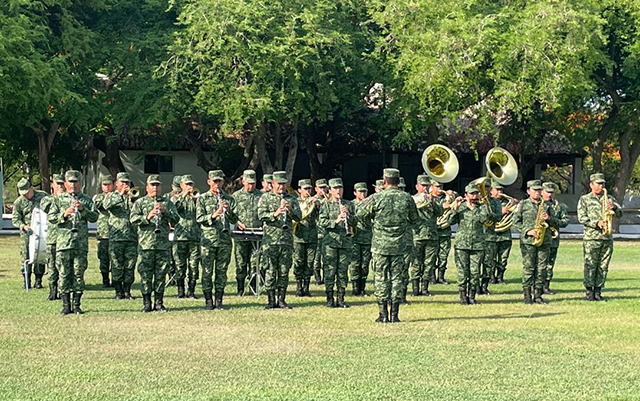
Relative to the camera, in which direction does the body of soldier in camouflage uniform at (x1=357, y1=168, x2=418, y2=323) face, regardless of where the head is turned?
away from the camera

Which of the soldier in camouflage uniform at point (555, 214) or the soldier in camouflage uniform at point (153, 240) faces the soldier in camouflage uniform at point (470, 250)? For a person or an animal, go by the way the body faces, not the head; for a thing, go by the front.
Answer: the soldier in camouflage uniform at point (555, 214)

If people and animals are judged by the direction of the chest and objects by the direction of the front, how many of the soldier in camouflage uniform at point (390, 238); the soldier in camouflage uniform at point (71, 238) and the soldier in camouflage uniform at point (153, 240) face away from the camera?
1

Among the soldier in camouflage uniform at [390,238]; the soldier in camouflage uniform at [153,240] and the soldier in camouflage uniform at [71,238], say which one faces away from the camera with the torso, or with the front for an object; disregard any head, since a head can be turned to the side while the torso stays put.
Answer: the soldier in camouflage uniform at [390,238]

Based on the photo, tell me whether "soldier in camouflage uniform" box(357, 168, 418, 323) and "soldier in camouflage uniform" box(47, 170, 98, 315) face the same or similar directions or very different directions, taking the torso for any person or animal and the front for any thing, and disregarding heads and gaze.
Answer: very different directions

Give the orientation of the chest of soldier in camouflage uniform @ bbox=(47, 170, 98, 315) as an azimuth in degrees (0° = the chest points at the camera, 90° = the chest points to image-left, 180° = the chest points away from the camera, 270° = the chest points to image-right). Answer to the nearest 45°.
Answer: approximately 0°

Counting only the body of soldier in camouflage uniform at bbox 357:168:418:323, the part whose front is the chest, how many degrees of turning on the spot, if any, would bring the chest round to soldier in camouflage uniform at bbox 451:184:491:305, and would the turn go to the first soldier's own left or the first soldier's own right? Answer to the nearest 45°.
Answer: approximately 45° to the first soldier's own right

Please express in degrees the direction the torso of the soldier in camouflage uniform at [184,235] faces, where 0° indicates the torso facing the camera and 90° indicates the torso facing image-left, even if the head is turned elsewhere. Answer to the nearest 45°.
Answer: approximately 0°
